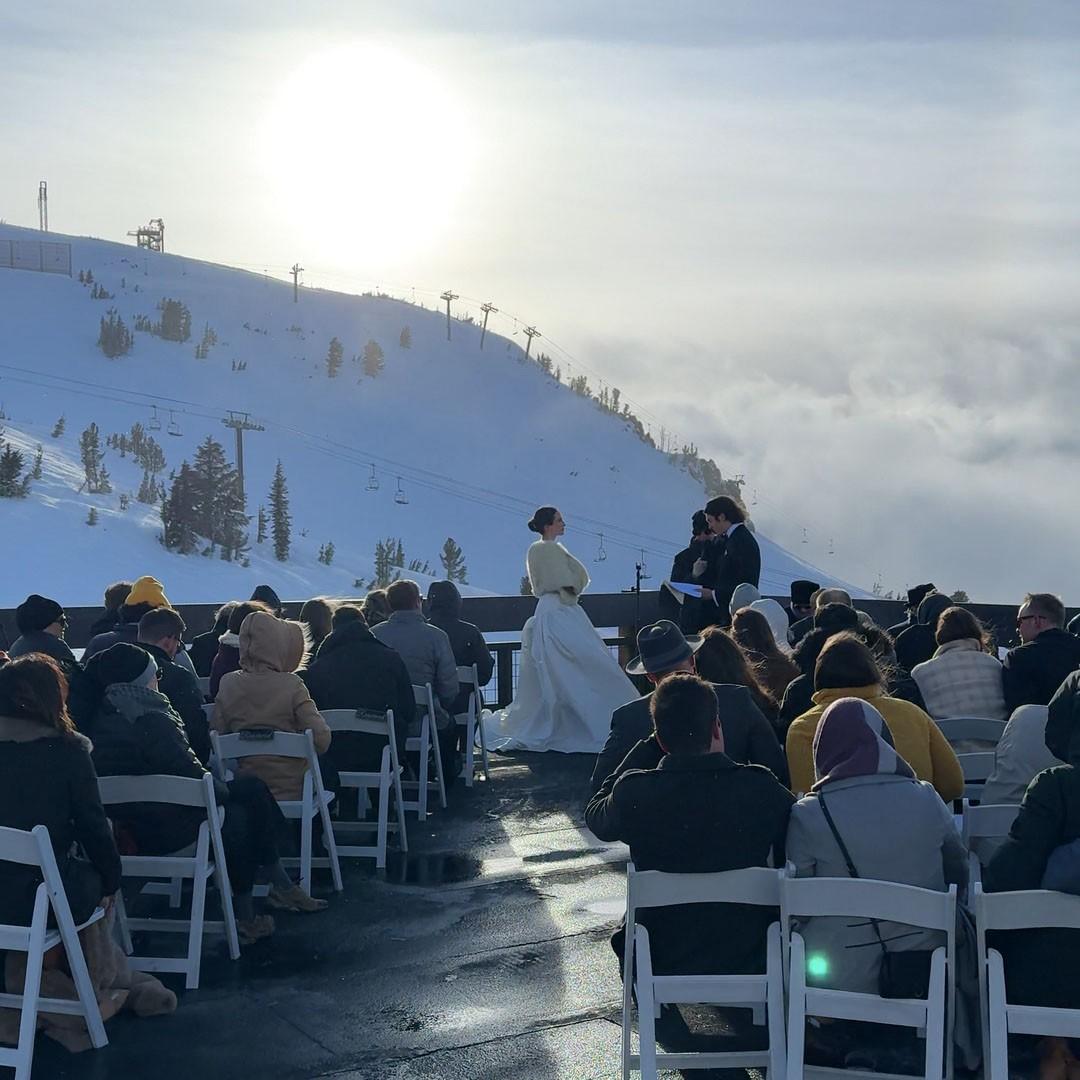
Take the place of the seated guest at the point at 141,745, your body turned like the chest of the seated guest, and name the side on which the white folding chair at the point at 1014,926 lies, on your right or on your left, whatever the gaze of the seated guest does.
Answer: on your right

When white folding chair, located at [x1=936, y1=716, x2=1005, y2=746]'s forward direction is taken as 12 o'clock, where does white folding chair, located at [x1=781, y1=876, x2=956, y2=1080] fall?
white folding chair, located at [x1=781, y1=876, x2=956, y2=1080] is roughly at 6 o'clock from white folding chair, located at [x1=936, y1=716, x2=1005, y2=746].

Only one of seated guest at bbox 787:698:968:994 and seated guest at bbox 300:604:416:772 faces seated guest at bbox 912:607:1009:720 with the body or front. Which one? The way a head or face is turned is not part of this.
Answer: seated guest at bbox 787:698:968:994

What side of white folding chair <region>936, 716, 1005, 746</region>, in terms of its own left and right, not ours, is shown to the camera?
back

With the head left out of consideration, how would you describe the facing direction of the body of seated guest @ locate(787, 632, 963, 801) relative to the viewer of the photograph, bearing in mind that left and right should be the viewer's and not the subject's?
facing away from the viewer

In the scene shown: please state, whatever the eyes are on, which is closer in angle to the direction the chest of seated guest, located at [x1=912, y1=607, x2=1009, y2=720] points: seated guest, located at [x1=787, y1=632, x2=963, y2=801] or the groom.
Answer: the groom

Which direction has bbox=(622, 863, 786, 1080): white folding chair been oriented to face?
away from the camera

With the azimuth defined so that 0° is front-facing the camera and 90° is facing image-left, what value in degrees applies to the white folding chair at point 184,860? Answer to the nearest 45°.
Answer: approximately 225°

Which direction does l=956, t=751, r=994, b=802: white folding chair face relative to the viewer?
away from the camera

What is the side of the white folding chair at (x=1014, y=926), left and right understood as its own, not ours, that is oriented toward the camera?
back

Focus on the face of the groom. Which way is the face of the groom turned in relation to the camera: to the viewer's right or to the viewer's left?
to the viewer's left

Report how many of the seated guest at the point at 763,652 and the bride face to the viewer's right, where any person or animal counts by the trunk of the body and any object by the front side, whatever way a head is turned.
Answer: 1

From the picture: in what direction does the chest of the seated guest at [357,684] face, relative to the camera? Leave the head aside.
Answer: away from the camera

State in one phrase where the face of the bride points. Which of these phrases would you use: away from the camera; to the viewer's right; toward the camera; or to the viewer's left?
to the viewer's right

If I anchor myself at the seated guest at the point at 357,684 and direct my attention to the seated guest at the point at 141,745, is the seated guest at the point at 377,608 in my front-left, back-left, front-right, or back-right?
back-right

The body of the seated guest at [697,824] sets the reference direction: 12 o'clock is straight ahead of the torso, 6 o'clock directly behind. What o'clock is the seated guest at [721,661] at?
the seated guest at [721,661] is roughly at 12 o'clock from the seated guest at [697,824].
